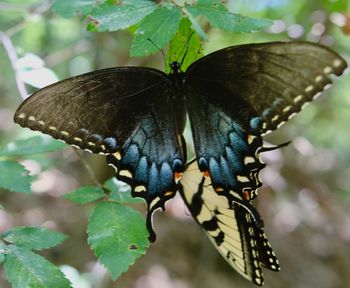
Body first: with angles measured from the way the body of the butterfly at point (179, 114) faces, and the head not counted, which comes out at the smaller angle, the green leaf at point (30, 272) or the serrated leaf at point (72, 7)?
the serrated leaf

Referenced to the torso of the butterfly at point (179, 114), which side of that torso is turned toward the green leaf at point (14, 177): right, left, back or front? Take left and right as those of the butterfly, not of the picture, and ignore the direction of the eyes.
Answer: left

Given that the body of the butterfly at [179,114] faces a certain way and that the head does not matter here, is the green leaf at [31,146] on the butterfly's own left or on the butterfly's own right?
on the butterfly's own left

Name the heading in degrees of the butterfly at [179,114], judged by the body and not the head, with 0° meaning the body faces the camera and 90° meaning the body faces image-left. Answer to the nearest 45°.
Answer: approximately 180°

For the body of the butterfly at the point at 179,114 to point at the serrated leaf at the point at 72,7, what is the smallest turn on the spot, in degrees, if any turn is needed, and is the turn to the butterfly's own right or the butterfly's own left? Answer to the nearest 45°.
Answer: approximately 45° to the butterfly's own left

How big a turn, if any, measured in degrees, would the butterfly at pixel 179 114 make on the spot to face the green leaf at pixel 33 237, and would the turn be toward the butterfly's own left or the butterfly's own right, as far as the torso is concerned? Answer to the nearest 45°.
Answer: approximately 135° to the butterfly's own left
